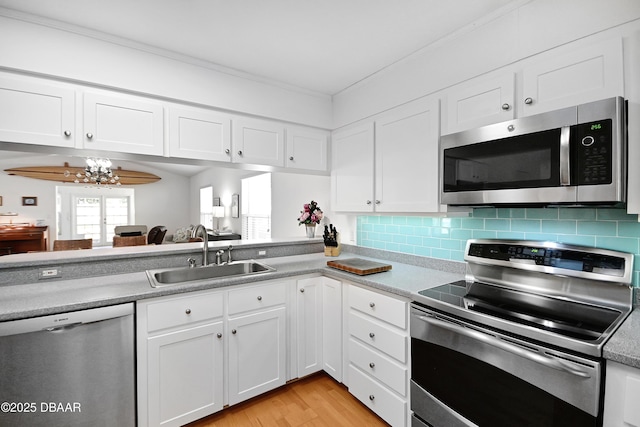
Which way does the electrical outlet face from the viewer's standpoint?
toward the camera

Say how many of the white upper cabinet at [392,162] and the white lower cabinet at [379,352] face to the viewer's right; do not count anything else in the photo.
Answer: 0

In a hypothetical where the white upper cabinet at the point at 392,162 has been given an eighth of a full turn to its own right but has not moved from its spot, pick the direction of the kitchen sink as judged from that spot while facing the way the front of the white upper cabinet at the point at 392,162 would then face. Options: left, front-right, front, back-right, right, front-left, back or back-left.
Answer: front

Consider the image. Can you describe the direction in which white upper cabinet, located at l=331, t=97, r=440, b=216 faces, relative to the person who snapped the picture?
facing the viewer and to the left of the viewer

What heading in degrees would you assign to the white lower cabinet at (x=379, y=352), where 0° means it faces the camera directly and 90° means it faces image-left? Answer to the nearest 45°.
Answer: approximately 45°

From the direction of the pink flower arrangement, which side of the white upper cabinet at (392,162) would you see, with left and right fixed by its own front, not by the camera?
right

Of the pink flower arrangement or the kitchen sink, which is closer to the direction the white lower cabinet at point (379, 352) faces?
the kitchen sink

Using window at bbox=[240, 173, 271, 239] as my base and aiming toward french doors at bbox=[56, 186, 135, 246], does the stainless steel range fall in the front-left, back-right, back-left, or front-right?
back-left

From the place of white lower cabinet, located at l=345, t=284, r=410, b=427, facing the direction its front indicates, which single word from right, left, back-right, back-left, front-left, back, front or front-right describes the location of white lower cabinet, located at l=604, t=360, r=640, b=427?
left

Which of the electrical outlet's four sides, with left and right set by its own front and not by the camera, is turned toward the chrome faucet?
left

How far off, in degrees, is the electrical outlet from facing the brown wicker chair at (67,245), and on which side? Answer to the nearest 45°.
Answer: approximately 180°
